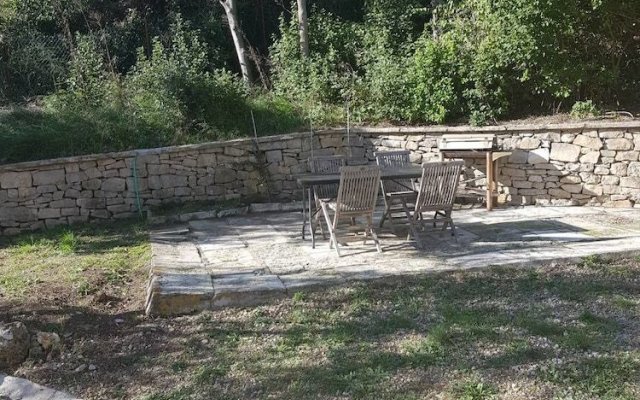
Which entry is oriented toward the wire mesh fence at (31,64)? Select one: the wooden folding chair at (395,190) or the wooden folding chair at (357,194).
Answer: the wooden folding chair at (357,194)

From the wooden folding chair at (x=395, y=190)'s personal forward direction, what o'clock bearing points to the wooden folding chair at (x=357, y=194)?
the wooden folding chair at (x=357, y=194) is roughly at 2 o'clock from the wooden folding chair at (x=395, y=190).

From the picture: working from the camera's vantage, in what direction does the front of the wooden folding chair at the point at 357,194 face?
facing away from the viewer and to the left of the viewer

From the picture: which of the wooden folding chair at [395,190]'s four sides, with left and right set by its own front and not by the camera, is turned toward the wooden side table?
left

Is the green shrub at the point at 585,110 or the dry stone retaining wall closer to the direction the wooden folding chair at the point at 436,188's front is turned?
the dry stone retaining wall

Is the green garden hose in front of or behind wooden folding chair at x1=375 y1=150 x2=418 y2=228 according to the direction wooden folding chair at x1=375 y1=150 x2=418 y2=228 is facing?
behind

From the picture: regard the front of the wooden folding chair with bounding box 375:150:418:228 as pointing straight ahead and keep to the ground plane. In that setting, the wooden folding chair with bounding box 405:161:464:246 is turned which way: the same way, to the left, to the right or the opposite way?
the opposite way

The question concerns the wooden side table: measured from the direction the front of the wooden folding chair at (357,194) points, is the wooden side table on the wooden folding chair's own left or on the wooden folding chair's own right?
on the wooden folding chair's own right

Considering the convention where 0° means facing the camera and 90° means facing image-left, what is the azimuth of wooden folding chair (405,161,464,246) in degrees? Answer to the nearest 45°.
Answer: approximately 135°

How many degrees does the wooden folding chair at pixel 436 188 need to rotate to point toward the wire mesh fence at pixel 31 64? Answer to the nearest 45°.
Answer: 0° — it already faces it
